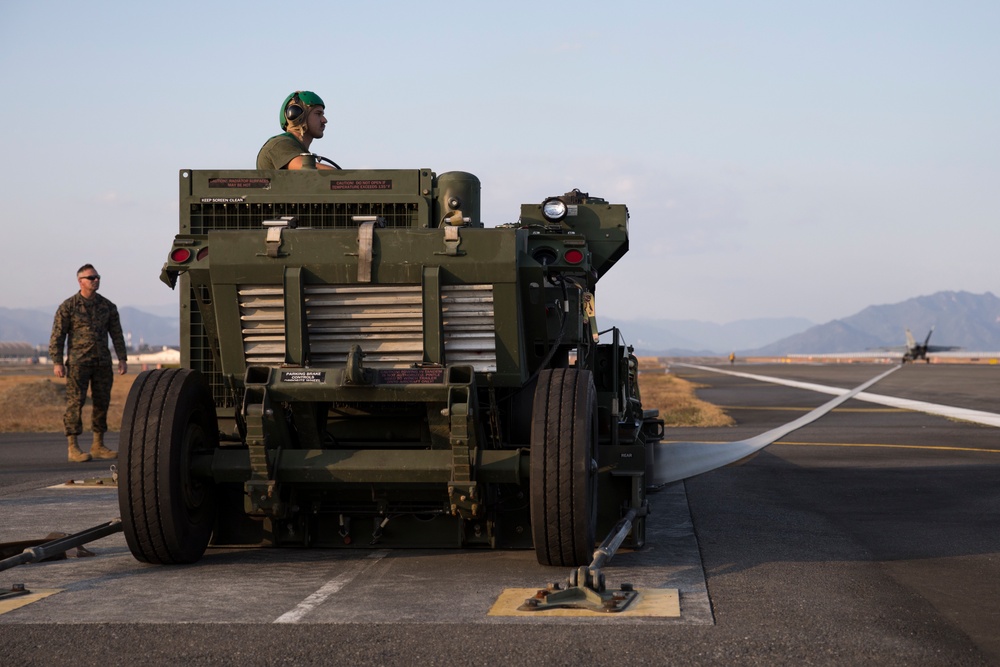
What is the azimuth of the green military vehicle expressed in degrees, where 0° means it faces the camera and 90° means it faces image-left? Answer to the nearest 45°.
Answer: approximately 180°

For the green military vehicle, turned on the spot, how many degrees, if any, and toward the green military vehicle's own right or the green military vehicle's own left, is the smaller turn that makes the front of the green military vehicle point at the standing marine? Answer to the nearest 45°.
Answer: approximately 45° to the green military vehicle's own left
